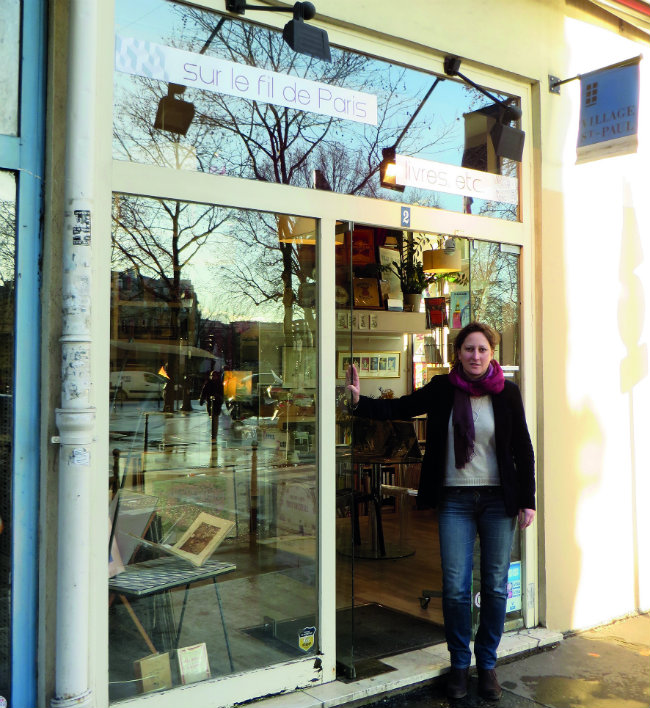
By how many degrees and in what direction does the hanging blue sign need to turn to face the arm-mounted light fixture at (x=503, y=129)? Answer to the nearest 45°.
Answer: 0° — it already faces it

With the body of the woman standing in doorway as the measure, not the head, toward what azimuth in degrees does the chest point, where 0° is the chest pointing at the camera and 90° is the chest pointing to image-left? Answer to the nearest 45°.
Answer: approximately 0°
